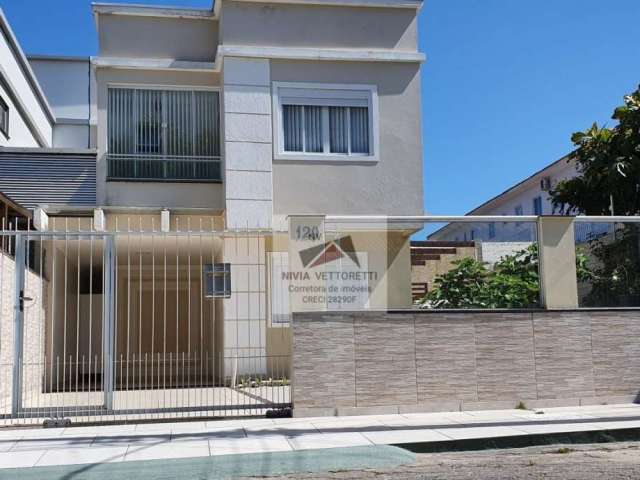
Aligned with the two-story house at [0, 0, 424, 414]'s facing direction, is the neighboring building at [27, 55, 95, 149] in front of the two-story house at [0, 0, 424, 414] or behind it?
behind

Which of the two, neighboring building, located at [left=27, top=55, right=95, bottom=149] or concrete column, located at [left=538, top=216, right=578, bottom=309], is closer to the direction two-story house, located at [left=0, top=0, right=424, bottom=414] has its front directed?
the concrete column

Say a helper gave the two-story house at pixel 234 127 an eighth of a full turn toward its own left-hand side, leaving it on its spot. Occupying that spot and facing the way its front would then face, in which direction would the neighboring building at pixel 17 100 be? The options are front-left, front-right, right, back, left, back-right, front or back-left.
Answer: back

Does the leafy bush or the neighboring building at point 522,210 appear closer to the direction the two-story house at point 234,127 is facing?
the leafy bush

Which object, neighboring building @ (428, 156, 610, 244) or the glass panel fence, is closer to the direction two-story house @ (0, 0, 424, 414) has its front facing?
the glass panel fence

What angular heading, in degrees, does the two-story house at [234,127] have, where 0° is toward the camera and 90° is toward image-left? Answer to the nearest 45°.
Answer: approximately 0°

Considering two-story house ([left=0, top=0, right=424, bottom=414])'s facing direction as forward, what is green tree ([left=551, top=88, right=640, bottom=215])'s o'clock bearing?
The green tree is roughly at 9 o'clock from the two-story house.

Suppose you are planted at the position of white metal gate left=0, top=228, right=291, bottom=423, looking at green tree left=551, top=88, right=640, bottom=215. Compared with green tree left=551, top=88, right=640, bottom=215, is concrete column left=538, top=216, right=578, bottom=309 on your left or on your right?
right

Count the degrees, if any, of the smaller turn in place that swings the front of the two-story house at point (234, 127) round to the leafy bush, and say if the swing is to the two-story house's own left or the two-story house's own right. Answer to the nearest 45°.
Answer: approximately 45° to the two-story house's own left
